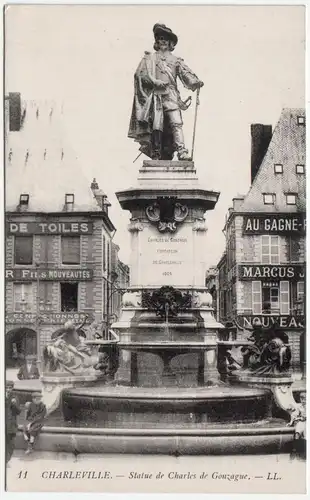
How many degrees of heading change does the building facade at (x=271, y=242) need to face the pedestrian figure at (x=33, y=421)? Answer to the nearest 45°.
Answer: approximately 45° to its right

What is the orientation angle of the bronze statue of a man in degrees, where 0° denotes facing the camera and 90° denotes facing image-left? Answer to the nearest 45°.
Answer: approximately 0°
